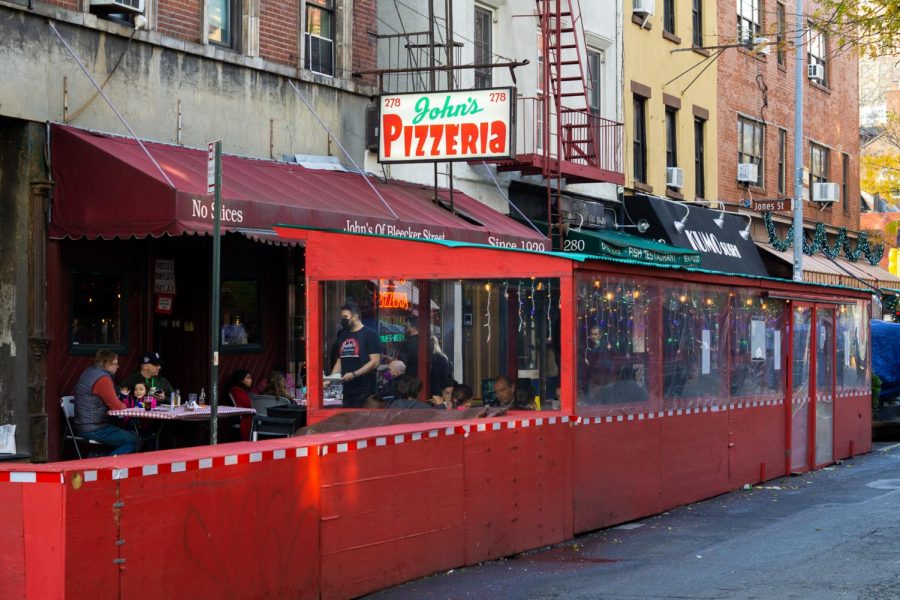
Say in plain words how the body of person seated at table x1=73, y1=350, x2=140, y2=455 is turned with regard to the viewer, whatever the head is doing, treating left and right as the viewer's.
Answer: facing to the right of the viewer

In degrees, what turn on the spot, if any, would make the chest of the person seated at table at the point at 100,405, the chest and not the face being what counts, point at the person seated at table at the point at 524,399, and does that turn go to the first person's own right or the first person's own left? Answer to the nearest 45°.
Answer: approximately 45° to the first person's own right

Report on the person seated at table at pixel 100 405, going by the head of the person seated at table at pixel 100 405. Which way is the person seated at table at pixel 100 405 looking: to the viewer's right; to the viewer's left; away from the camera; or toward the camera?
to the viewer's right

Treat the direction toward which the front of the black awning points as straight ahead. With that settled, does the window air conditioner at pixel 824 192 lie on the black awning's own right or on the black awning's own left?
on the black awning's own left

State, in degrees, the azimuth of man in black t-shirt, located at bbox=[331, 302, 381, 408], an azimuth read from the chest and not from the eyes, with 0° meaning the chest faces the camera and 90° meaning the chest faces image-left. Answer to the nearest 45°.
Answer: approximately 45°

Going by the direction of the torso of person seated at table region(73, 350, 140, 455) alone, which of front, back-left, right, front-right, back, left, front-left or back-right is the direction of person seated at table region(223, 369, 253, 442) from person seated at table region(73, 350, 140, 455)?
front-left

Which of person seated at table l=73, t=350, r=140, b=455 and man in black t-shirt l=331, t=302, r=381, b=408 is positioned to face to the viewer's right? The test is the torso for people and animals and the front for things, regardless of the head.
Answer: the person seated at table
